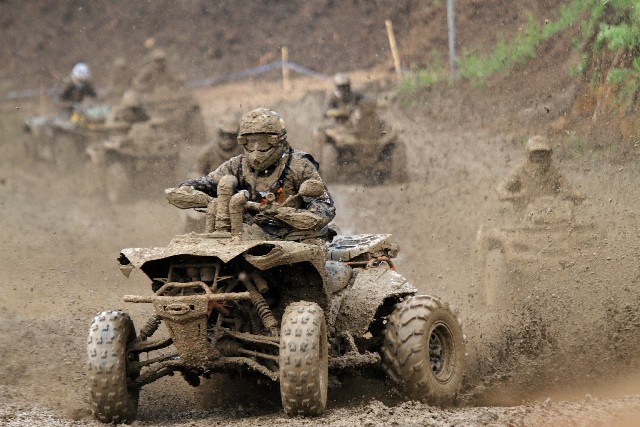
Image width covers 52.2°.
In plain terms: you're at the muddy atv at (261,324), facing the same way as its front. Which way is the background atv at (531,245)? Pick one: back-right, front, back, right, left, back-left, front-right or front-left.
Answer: back

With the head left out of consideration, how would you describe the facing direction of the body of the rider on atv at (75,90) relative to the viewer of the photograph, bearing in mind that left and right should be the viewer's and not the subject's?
facing the viewer and to the right of the viewer

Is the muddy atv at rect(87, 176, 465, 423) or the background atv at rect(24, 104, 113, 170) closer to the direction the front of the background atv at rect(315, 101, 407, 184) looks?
the muddy atv

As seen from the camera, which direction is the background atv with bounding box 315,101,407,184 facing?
toward the camera

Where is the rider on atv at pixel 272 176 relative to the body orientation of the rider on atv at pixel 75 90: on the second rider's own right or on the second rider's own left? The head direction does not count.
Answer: on the second rider's own left

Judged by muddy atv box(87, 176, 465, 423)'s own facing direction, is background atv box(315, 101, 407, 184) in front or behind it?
behind

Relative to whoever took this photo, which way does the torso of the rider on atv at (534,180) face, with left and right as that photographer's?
facing the viewer

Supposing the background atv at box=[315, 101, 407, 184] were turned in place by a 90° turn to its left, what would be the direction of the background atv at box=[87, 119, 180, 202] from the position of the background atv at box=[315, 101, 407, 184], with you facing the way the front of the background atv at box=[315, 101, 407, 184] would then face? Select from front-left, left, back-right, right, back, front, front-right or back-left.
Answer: back
